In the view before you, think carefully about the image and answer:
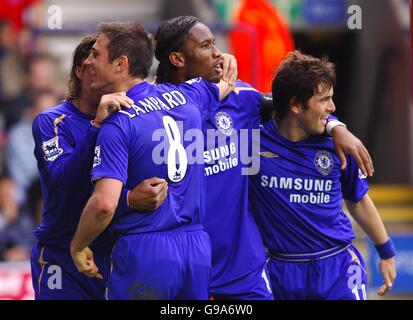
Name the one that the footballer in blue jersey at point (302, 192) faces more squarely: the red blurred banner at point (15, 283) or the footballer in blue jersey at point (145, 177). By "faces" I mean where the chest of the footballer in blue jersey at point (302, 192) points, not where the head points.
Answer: the footballer in blue jersey

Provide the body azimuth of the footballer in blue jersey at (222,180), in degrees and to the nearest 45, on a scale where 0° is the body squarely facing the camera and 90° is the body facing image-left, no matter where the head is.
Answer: approximately 0°

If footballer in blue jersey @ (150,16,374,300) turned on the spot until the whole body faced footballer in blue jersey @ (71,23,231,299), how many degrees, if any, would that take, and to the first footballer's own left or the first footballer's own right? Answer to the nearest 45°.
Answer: approximately 45° to the first footballer's own right

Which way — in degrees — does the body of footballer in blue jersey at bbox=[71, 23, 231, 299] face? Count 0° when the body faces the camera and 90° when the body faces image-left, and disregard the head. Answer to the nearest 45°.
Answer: approximately 135°

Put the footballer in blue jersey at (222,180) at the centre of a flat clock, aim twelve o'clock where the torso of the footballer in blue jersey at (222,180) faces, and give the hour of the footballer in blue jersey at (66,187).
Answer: the footballer in blue jersey at (66,187) is roughly at 3 o'clock from the footballer in blue jersey at (222,180).

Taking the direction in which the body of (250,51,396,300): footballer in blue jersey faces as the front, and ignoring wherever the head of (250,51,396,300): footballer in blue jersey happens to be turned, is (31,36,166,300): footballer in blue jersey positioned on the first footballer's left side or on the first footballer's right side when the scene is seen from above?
on the first footballer's right side

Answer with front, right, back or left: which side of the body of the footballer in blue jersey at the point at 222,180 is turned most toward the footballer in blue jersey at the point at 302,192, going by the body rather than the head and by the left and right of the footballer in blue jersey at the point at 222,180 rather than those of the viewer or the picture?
left

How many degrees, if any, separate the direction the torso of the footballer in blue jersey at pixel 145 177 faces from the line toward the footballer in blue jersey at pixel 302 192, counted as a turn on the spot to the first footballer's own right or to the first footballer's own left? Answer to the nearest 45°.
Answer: approximately 90° to the first footballer's own right
